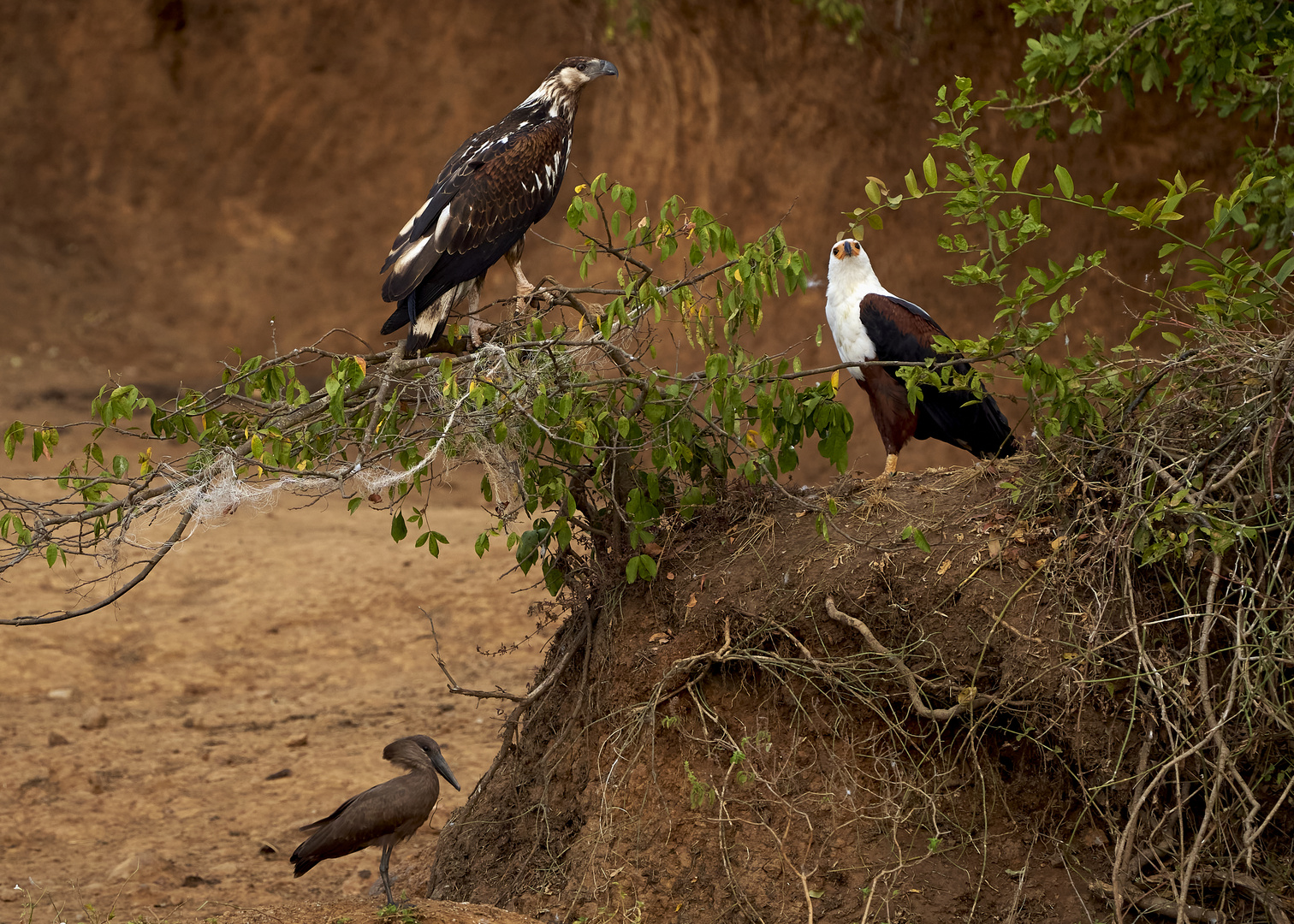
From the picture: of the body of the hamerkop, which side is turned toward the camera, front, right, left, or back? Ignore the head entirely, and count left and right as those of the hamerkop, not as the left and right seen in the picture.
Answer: right

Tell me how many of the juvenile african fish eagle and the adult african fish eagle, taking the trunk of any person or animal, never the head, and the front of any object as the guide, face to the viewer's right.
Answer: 1

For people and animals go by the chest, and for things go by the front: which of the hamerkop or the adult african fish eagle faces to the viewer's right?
the hamerkop

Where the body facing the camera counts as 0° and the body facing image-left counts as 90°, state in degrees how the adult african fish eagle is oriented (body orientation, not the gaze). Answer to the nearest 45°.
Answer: approximately 45°

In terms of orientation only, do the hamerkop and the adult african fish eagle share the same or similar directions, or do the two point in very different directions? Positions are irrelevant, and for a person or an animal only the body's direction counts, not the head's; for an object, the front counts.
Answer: very different directions
